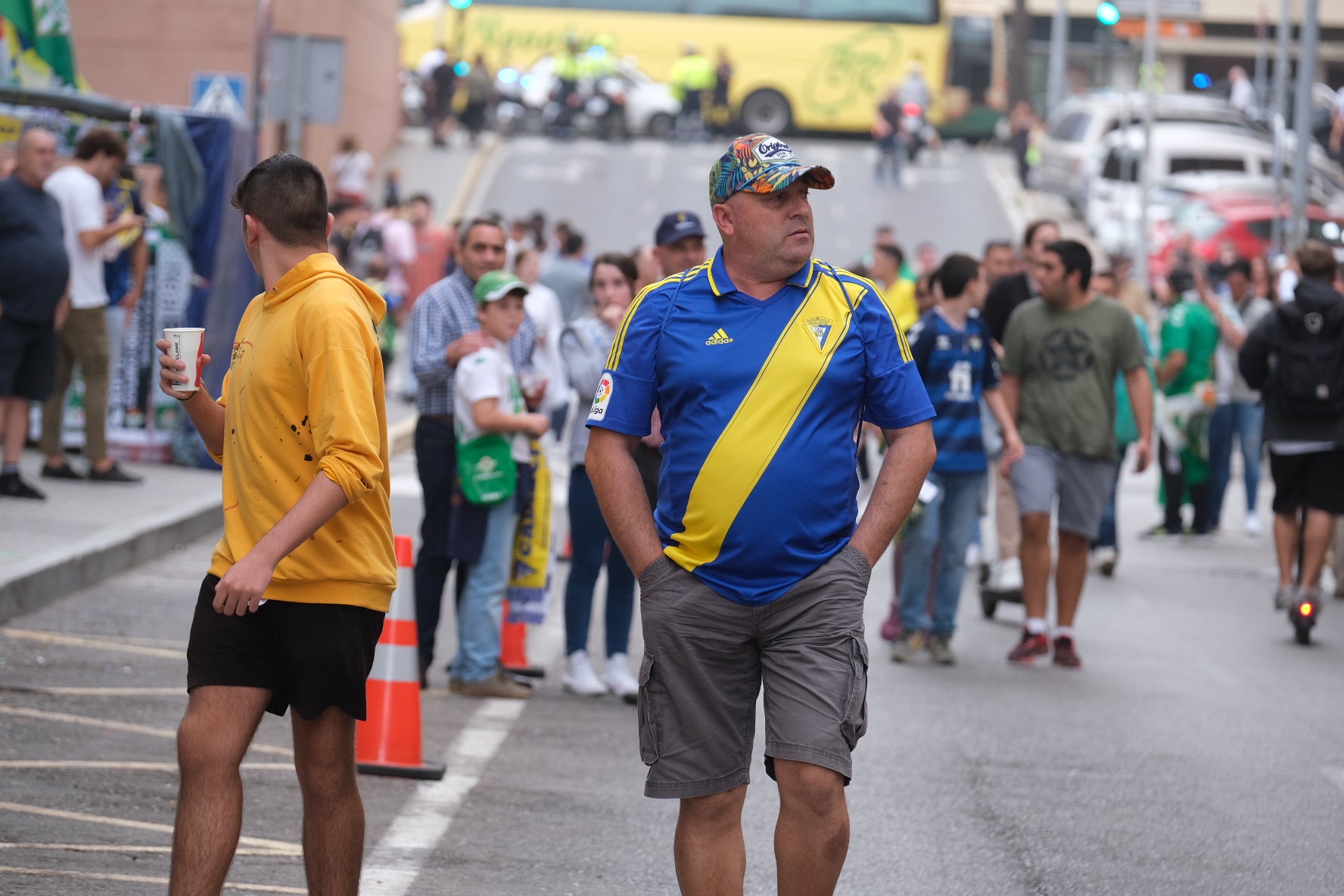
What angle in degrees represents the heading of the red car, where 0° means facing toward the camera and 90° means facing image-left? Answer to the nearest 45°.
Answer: approximately 45°

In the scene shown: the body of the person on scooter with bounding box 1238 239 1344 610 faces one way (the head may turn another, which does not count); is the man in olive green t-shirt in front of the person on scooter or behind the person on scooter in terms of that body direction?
behind

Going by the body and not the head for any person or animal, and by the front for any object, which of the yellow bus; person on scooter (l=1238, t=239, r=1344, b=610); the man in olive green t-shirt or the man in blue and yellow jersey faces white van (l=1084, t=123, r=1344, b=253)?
the person on scooter

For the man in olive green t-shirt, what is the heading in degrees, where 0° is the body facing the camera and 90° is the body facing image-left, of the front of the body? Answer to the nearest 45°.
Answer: approximately 0°

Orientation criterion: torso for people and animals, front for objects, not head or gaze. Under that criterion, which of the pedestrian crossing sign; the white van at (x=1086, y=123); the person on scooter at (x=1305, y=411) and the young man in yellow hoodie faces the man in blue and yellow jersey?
the pedestrian crossing sign

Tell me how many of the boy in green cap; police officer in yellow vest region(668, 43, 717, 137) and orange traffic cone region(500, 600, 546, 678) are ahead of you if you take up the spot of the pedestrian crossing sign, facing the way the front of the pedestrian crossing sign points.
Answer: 2
